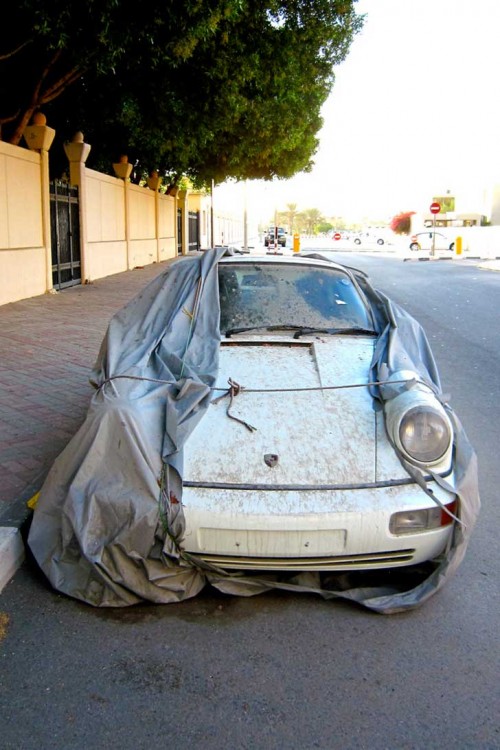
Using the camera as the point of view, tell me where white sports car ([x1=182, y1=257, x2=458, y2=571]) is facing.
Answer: facing the viewer

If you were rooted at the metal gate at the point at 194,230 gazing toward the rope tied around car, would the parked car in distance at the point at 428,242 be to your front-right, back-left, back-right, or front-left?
back-left

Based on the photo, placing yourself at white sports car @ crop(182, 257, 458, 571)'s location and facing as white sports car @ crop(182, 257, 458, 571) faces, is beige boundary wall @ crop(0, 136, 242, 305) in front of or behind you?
behind

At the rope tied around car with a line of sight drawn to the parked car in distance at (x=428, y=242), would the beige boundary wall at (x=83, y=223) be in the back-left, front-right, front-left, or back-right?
front-left

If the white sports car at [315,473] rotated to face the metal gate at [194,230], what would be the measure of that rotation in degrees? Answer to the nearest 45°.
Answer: approximately 180°

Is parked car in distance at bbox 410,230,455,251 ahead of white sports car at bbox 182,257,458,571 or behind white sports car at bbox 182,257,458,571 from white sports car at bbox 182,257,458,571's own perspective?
behind

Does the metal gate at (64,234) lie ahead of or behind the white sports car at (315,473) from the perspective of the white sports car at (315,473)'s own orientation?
behind
